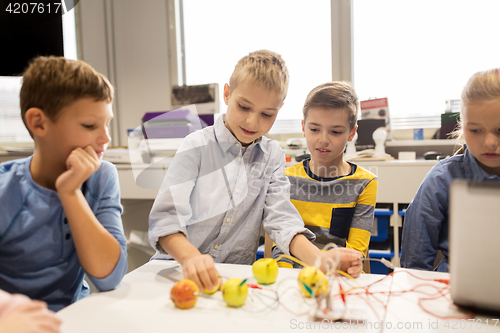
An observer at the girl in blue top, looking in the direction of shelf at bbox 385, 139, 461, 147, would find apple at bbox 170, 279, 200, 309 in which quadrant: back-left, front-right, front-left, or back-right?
back-left

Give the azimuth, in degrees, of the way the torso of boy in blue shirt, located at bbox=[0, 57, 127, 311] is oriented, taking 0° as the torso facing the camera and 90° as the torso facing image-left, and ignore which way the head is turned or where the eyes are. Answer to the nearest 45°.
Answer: approximately 315°

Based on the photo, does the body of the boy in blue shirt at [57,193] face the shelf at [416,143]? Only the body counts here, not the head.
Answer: no

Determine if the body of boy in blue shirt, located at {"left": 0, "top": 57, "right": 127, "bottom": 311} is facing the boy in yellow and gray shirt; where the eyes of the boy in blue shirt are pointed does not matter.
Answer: no

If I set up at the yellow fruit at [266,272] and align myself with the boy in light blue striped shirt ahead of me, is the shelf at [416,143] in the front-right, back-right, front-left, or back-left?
front-right
